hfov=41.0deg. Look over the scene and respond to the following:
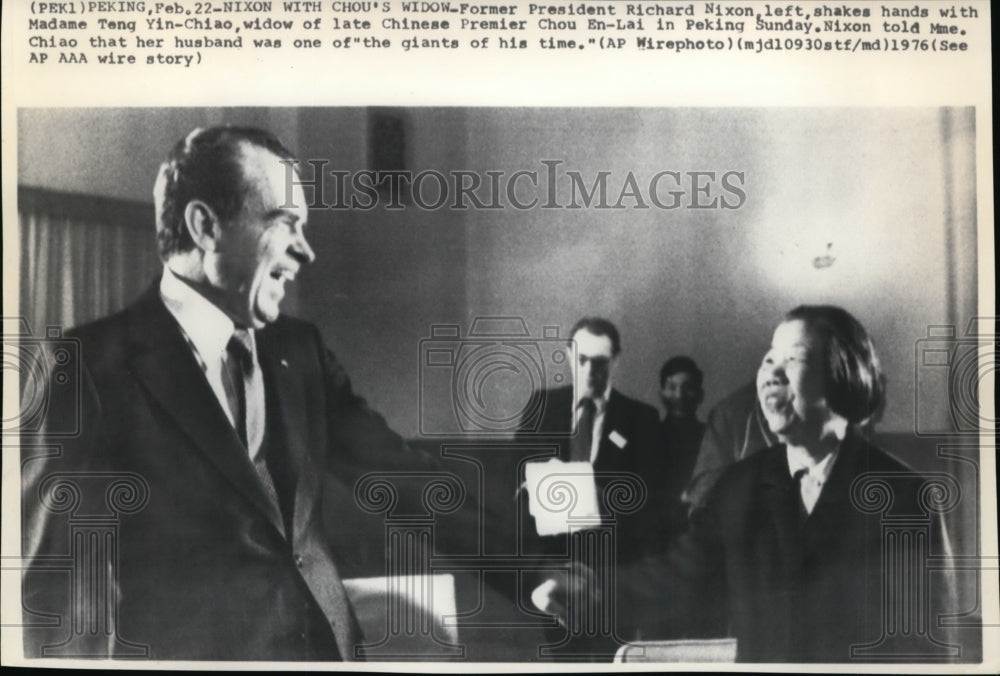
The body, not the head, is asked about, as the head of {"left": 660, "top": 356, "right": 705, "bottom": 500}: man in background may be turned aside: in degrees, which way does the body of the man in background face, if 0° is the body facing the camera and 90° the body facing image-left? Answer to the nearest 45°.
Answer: approximately 0°

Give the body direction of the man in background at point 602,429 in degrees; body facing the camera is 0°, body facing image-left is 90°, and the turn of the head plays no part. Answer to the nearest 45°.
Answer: approximately 0°

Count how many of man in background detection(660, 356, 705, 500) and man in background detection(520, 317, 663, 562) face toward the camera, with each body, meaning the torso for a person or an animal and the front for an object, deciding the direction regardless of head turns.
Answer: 2
